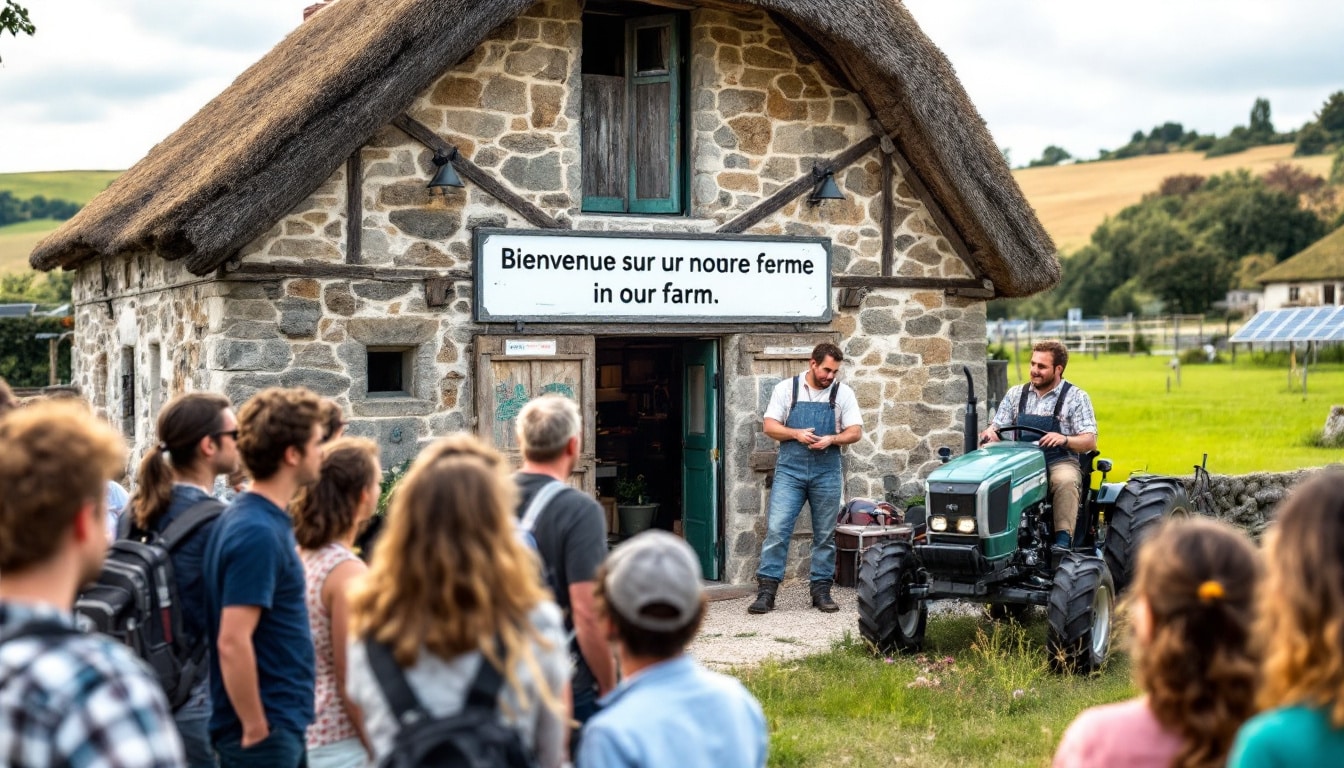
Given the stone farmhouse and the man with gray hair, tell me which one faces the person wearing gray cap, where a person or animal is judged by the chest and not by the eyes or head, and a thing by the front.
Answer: the stone farmhouse

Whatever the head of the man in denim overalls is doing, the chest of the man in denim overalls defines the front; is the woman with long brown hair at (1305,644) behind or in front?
in front

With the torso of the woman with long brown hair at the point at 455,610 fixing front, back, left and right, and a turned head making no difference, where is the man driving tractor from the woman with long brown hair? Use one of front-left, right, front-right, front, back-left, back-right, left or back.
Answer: front-right

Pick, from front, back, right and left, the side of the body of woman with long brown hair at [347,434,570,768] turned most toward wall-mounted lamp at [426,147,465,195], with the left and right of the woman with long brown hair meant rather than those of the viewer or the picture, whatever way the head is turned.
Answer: front

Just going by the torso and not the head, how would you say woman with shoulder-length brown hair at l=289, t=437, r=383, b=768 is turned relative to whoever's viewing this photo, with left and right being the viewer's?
facing away from the viewer and to the right of the viewer

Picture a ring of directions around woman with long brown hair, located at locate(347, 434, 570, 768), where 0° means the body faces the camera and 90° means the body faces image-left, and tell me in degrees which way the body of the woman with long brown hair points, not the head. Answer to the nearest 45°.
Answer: approximately 180°

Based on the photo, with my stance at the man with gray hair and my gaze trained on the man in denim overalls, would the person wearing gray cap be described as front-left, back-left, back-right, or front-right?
back-right

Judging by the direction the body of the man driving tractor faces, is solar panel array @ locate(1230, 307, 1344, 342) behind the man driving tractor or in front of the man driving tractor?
behind

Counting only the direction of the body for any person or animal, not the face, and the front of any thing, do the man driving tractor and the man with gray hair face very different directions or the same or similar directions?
very different directions

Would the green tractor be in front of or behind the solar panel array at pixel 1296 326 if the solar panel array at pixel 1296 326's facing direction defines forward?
in front

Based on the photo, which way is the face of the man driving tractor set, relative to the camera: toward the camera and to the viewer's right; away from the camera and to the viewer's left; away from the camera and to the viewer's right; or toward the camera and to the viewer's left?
toward the camera and to the viewer's left

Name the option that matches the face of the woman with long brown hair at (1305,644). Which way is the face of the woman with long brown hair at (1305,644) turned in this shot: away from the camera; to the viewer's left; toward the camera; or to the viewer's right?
away from the camera

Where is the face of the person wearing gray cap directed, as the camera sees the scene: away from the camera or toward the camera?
away from the camera
